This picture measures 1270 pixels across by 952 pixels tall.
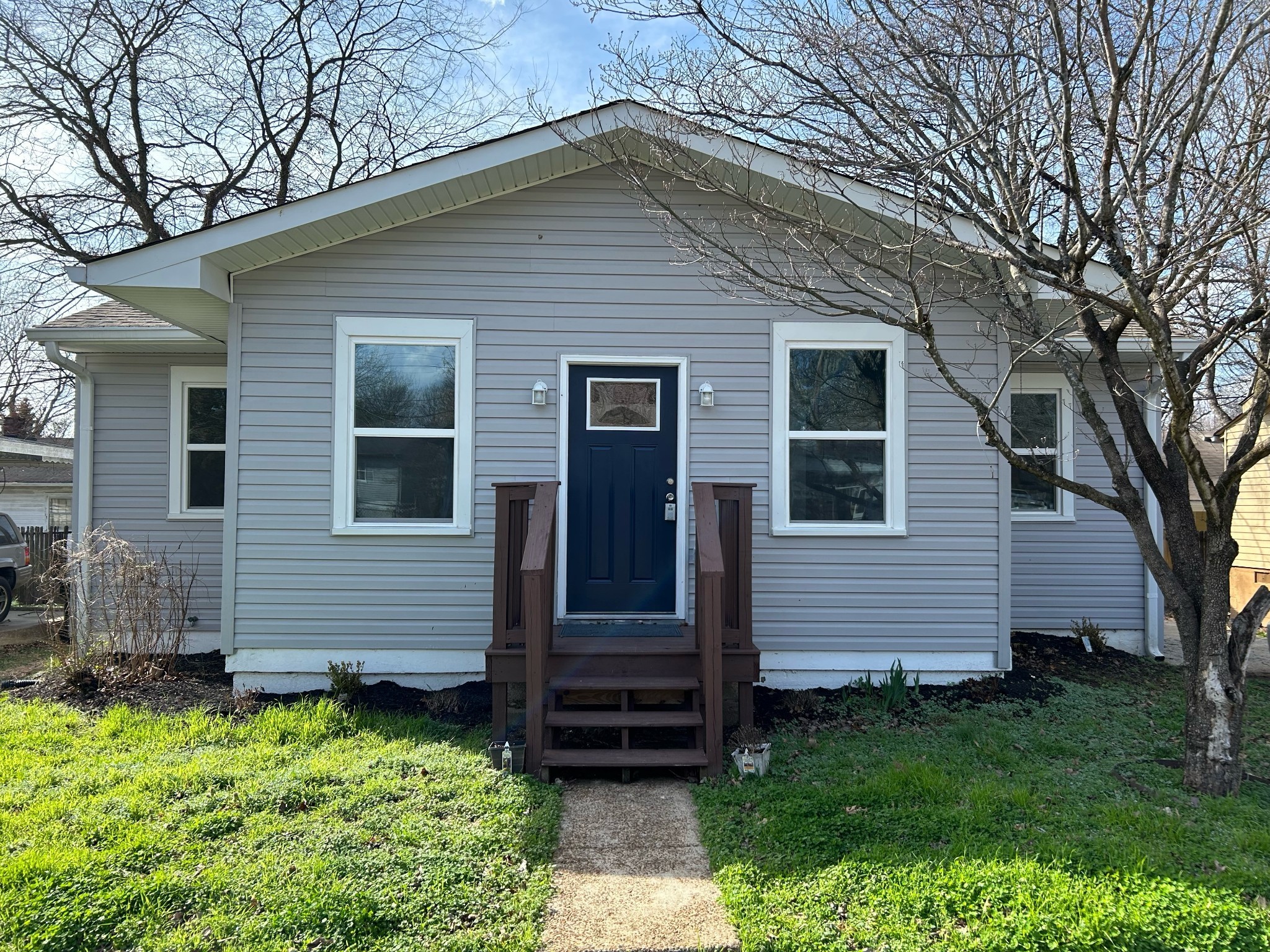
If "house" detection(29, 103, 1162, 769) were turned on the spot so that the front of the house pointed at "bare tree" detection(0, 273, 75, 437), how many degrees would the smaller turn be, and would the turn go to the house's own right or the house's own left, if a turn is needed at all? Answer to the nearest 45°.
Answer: approximately 135° to the house's own right

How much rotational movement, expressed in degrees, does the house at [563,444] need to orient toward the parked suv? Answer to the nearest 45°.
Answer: approximately 135° to its right

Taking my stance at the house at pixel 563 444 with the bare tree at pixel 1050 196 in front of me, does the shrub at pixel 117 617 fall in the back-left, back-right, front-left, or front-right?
back-right

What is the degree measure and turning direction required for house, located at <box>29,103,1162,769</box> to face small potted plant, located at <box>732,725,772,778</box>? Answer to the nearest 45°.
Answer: approximately 45° to its left

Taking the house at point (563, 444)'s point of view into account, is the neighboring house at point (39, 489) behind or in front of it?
behind

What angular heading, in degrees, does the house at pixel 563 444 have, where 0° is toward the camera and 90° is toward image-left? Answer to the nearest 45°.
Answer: approximately 0°

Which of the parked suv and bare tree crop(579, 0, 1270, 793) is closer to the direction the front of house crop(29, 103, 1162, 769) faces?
the bare tree

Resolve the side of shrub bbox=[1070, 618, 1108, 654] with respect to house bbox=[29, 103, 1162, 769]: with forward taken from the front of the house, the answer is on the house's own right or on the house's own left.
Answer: on the house's own left

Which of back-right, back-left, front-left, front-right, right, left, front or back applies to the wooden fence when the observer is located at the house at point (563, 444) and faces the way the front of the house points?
back-right

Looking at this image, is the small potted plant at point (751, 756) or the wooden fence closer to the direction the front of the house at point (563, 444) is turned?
the small potted plant

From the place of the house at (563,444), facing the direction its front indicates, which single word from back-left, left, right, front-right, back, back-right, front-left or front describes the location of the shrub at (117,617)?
right
